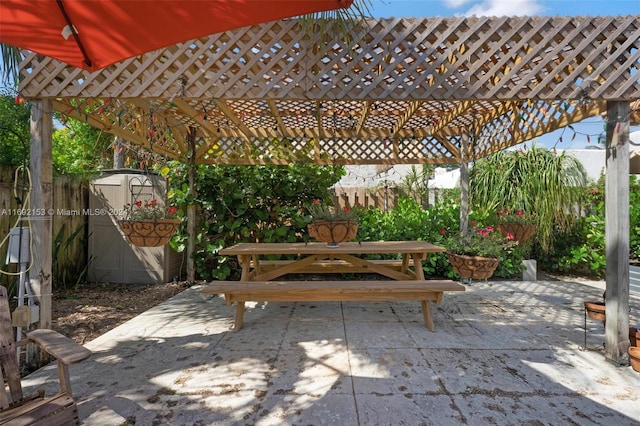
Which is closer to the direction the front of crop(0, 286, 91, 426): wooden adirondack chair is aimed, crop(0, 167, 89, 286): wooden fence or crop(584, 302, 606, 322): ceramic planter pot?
the ceramic planter pot

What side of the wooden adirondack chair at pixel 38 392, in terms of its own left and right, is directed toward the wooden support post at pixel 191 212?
left

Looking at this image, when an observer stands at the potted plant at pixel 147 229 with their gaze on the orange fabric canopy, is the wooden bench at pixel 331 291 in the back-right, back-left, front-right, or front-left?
front-left

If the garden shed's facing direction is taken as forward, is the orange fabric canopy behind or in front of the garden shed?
in front

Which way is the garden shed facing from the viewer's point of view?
toward the camera

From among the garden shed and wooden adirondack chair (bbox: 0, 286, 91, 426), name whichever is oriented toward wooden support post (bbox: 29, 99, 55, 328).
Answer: the garden shed

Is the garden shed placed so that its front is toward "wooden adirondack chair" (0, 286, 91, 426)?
yes

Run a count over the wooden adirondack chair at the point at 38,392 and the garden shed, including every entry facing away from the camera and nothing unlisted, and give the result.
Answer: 0

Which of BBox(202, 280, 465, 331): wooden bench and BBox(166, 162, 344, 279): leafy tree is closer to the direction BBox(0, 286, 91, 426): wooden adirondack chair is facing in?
the wooden bench

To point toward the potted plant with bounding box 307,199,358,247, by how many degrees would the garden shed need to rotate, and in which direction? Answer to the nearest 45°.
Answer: approximately 45° to its left

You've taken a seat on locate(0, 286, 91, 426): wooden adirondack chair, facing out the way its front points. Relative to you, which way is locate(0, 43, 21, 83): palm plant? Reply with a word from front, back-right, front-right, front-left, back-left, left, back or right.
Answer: back-left

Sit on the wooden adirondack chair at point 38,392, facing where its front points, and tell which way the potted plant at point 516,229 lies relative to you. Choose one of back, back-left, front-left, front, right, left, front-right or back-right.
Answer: front-left

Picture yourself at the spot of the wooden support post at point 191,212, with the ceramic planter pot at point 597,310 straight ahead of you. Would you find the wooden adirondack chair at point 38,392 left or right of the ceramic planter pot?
right

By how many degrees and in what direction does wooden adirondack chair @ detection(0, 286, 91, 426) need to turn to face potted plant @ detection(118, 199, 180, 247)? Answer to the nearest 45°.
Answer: approximately 90° to its left

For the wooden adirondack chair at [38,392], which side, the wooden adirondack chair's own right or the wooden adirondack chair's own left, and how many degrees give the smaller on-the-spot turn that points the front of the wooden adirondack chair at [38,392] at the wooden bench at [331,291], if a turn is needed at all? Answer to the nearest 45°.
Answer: approximately 45° to the wooden adirondack chair's own left
